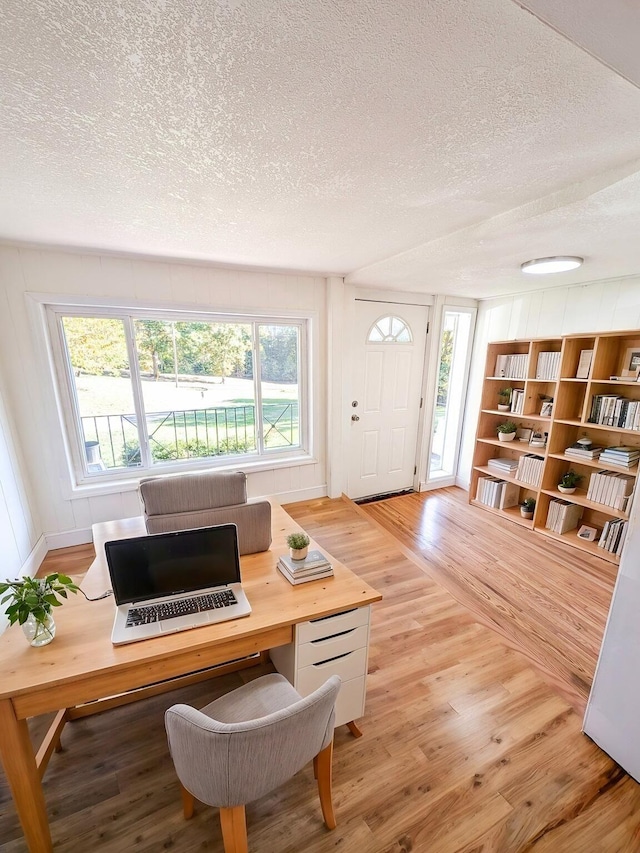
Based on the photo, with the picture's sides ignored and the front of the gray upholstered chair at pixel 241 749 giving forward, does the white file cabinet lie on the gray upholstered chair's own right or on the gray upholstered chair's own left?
on the gray upholstered chair's own right

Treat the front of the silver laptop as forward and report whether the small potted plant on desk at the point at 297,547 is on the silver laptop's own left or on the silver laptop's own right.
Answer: on the silver laptop's own left

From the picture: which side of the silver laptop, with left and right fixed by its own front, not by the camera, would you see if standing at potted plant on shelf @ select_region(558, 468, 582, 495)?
left

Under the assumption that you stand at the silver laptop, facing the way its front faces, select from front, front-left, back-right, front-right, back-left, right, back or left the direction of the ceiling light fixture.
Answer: left

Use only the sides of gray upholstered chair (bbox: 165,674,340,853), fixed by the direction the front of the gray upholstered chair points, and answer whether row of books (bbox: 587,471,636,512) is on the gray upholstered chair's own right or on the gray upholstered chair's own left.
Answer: on the gray upholstered chair's own right

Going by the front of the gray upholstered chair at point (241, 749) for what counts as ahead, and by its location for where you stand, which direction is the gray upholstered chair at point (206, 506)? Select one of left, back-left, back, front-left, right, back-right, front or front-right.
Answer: front-right

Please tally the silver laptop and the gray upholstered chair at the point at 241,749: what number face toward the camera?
1

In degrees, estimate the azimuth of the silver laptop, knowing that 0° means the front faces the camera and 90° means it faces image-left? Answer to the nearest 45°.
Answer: approximately 0°

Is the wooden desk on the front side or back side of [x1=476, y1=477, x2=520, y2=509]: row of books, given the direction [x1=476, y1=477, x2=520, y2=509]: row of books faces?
on the front side

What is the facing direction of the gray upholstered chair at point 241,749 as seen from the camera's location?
facing away from the viewer and to the left of the viewer

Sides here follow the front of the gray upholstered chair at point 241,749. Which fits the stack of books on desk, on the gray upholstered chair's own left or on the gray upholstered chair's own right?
on the gray upholstered chair's own right
